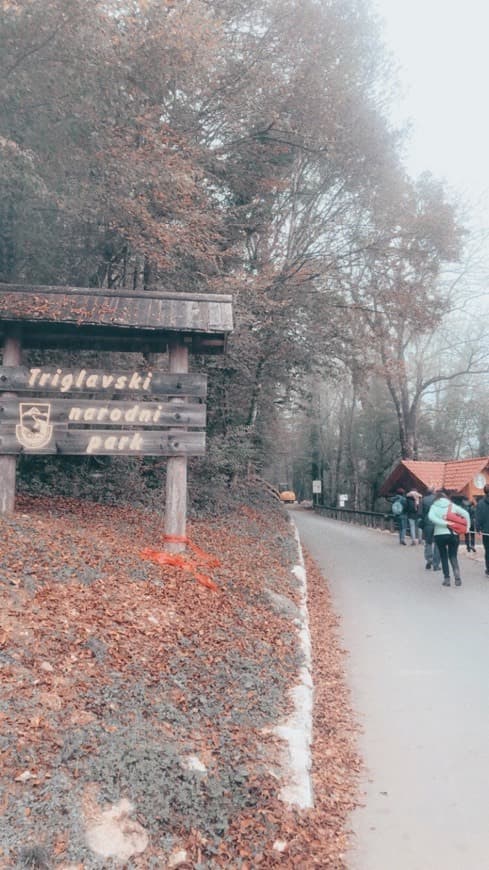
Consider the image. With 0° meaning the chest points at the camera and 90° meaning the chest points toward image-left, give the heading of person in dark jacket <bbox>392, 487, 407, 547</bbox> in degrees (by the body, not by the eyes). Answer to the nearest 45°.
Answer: approximately 180°

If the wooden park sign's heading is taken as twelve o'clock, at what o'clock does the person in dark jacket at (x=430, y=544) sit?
The person in dark jacket is roughly at 8 o'clock from the wooden park sign.

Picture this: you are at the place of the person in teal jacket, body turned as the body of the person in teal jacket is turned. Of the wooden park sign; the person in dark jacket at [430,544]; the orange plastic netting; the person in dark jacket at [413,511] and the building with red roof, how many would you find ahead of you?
3

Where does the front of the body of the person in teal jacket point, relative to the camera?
away from the camera

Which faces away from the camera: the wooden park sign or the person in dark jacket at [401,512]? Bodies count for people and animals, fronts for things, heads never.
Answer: the person in dark jacket

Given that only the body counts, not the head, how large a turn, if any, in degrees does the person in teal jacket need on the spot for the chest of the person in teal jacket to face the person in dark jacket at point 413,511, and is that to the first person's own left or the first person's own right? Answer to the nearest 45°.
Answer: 0° — they already face them

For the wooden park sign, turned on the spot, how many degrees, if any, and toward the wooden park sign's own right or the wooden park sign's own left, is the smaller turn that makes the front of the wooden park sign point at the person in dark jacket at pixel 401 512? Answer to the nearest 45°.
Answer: approximately 135° to the wooden park sign's own left

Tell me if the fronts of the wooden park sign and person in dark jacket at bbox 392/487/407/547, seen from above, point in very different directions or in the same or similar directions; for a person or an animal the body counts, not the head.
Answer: very different directions

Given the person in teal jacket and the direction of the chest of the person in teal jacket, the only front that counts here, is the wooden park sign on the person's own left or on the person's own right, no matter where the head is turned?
on the person's own left

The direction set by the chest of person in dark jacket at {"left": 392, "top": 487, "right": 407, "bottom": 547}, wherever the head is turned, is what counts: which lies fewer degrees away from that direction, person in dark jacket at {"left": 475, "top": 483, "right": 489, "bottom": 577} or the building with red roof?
the building with red roof

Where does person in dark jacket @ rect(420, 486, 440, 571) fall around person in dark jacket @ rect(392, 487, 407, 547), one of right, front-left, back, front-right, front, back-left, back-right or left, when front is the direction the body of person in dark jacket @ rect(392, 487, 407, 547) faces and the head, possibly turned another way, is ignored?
back

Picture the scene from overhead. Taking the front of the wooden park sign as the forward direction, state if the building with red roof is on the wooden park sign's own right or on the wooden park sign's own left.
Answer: on the wooden park sign's own left

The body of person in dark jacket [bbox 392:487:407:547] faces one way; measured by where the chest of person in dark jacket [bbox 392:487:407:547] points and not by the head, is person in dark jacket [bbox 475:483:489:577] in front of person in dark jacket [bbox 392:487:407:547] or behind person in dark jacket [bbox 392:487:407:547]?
behind
